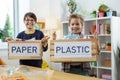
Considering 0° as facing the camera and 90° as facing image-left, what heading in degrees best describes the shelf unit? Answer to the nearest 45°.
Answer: approximately 45°
